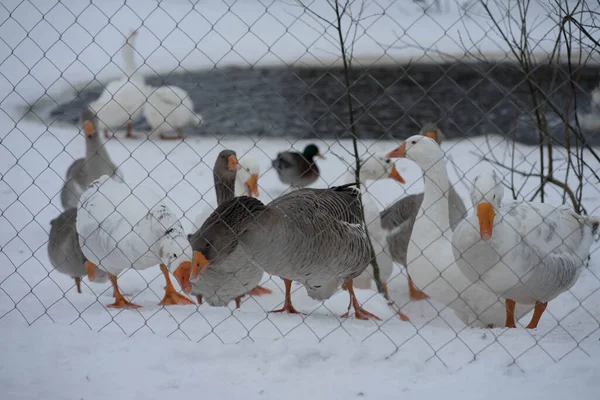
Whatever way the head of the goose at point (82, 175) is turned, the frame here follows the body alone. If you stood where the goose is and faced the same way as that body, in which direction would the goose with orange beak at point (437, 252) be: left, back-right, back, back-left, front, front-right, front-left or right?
front-left

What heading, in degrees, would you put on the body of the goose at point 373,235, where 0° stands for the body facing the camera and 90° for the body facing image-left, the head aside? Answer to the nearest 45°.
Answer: approximately 270°

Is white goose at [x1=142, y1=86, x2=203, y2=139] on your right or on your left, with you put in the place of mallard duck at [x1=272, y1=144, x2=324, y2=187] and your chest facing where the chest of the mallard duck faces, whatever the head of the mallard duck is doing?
on your left

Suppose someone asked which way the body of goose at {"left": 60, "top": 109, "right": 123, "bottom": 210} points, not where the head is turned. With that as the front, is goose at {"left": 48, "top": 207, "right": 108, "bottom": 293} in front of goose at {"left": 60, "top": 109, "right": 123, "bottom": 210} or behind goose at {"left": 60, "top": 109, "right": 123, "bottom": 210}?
in front

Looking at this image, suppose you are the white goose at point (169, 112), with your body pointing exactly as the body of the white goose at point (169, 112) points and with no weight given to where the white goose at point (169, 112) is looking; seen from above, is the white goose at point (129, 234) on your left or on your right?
on your right

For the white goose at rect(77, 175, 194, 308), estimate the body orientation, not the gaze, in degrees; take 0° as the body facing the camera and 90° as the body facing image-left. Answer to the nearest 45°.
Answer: approximately 270°

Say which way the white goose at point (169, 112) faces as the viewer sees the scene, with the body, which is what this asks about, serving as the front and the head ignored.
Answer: to the viewer's right

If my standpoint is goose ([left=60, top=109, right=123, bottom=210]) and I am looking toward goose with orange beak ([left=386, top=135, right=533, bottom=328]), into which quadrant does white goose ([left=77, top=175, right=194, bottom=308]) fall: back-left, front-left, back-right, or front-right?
front-right

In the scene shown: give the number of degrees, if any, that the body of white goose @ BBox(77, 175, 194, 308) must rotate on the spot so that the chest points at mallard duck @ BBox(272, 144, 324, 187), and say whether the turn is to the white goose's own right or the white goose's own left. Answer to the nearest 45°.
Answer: approximately 45° to the white goose's own left

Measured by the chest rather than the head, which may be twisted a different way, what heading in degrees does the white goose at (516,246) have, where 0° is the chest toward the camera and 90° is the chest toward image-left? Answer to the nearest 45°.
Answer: approximately 45°

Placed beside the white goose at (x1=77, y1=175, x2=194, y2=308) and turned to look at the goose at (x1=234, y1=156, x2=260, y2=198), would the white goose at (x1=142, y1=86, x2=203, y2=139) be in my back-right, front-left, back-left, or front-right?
front-left

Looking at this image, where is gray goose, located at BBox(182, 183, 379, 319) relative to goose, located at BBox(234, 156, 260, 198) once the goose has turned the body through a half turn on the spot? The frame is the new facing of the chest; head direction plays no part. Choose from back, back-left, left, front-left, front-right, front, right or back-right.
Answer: back-left

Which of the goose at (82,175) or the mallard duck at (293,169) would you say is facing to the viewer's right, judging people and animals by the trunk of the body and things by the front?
the mallard duck

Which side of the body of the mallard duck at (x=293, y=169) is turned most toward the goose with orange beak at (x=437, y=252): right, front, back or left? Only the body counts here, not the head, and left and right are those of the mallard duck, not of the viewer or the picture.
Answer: right

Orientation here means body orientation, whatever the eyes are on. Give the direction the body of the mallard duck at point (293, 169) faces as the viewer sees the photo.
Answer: to the viewer's right
